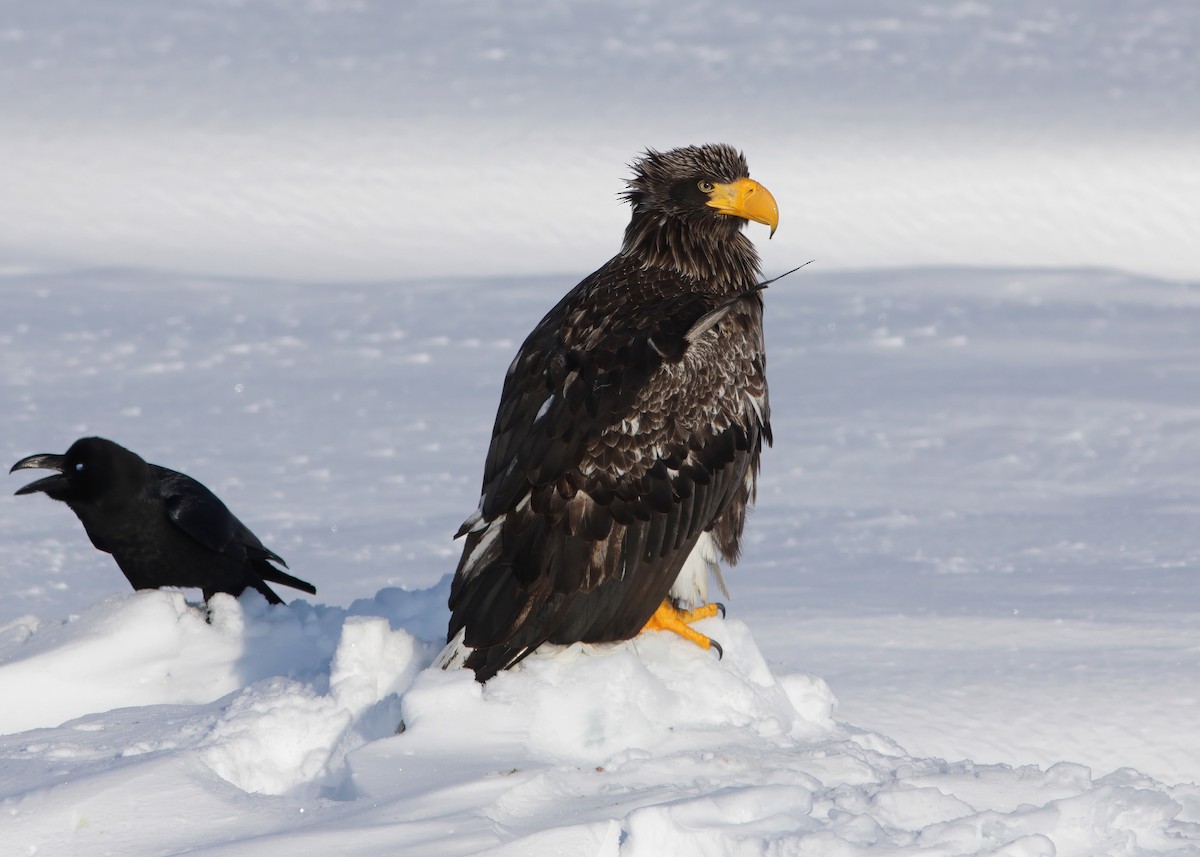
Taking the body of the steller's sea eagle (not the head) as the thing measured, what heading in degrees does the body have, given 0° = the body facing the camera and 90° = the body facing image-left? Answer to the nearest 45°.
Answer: approximately 270°

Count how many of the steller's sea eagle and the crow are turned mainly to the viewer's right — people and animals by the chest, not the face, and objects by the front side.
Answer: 1

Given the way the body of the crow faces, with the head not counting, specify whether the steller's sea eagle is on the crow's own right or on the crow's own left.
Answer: on the crow's own left

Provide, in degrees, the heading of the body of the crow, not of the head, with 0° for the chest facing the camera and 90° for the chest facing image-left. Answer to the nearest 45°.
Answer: approximately 90°

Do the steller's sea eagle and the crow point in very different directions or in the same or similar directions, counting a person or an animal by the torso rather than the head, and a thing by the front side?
very different directions

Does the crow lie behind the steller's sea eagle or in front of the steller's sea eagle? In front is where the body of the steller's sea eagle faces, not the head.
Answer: behind

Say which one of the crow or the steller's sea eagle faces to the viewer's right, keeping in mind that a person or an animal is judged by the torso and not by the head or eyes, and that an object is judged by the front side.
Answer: the steller's sea eagle
